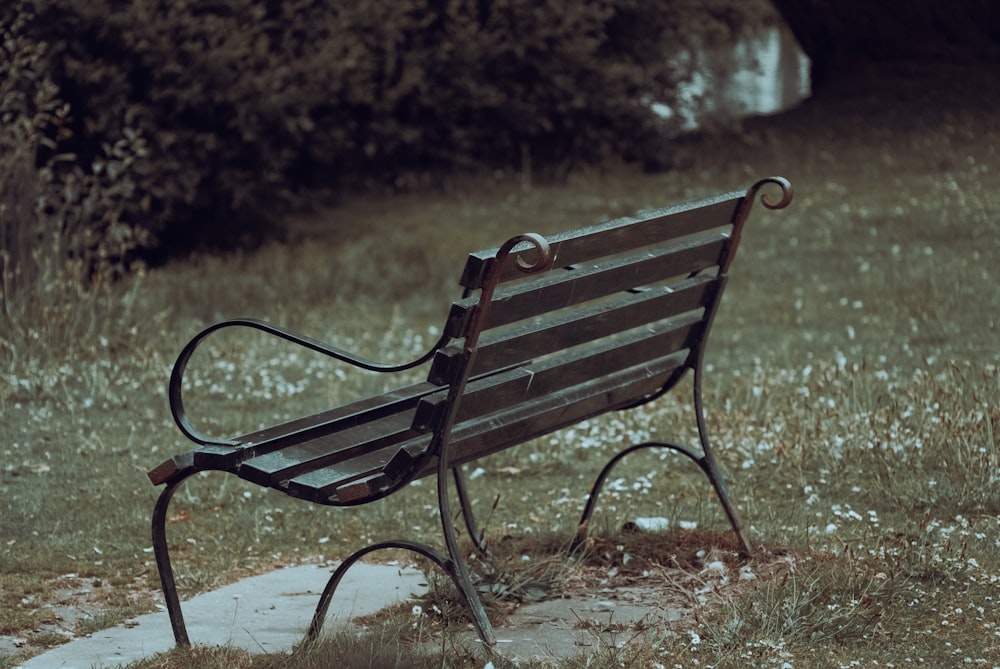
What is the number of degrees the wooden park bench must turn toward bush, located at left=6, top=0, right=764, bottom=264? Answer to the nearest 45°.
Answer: approximately 45° to its right

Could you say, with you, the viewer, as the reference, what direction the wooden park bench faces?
facing away from the viewer and to the left of the viewer
